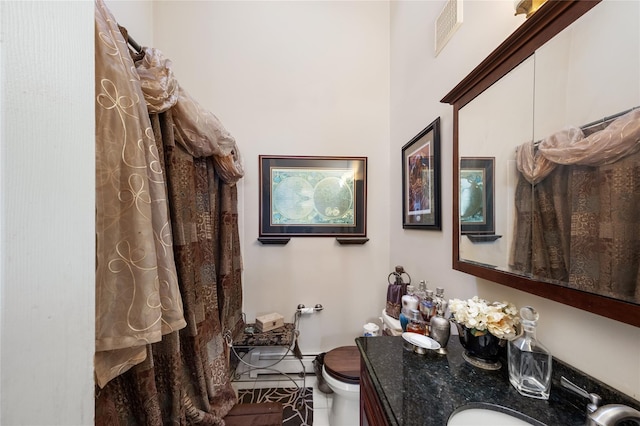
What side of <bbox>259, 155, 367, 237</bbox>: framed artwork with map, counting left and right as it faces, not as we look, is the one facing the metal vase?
front

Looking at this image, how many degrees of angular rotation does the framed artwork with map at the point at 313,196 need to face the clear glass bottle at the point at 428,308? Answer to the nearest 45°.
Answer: approximately 45° to its left

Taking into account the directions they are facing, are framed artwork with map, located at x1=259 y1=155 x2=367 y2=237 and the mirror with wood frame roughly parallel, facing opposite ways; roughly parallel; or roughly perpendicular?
roughly perpendicular

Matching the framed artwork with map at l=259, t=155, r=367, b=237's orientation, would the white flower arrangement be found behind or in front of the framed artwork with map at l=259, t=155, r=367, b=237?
in front

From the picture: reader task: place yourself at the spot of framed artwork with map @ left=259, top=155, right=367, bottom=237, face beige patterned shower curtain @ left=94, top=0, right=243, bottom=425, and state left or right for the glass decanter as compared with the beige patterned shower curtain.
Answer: left

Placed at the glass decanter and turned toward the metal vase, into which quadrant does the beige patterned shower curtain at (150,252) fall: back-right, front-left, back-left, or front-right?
front-left

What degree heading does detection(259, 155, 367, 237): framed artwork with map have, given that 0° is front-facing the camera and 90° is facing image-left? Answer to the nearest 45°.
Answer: approximately 0°

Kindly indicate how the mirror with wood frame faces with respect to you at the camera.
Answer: facing the viewer and to the left of the viewer

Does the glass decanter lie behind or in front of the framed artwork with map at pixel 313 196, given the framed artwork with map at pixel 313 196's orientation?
in front

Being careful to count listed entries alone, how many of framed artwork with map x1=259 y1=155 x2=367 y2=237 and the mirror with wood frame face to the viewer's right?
0
